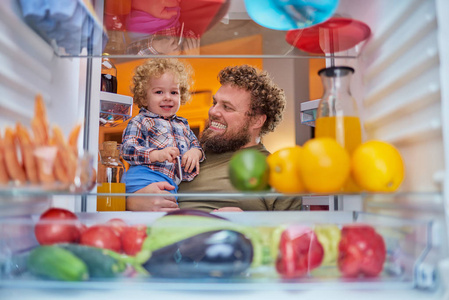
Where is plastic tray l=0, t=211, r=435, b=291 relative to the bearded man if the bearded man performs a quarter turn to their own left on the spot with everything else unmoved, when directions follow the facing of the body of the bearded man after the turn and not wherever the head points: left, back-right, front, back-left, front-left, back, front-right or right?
front-right

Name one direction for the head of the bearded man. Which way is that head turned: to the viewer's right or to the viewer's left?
to the viewer's left

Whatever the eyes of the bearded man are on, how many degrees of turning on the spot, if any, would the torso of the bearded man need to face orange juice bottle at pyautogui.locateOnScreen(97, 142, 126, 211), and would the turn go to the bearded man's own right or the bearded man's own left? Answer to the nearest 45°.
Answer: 0° — they already face it

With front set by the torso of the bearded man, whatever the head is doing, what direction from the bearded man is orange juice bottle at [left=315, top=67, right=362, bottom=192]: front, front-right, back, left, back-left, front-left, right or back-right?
front-left

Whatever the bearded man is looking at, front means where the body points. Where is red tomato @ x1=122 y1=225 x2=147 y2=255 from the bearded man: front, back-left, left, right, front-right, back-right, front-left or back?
front-left

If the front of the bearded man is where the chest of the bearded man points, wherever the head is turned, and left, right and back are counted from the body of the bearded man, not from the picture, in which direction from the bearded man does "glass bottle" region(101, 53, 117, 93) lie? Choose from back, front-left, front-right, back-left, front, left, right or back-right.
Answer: front

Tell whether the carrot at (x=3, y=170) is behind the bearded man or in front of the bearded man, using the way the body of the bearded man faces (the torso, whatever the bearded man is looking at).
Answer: in front

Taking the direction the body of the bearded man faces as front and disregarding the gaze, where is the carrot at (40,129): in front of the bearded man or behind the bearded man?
in front
